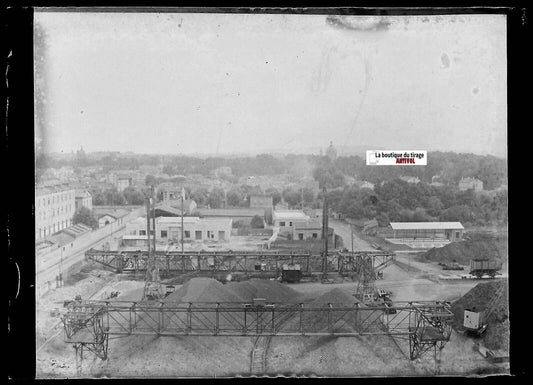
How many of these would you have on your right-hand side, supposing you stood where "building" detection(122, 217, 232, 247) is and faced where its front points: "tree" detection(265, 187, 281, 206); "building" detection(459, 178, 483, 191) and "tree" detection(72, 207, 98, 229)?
1

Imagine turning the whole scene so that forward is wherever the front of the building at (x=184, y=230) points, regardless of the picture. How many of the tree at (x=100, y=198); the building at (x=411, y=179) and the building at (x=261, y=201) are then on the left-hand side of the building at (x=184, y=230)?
2

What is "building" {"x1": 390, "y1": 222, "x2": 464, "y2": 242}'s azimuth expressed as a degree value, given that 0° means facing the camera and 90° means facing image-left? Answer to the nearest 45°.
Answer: approximately 0°

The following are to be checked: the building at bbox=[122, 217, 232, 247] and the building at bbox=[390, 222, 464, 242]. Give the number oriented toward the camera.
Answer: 2
